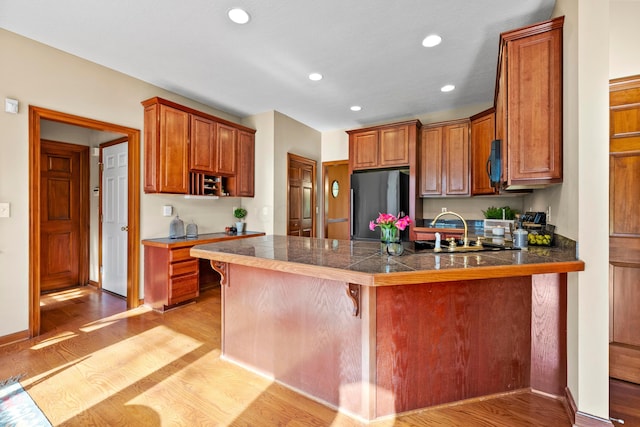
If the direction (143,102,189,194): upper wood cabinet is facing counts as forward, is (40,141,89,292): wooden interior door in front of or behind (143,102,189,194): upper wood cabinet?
behind

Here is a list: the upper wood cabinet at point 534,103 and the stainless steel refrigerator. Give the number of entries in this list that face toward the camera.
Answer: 1

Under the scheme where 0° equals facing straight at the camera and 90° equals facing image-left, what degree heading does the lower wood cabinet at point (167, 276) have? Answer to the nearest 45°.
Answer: approximately 315°

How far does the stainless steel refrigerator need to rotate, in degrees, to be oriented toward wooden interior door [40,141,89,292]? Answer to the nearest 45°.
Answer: approximately 90° to its right

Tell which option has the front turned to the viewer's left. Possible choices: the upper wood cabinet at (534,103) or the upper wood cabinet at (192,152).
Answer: the upper wood cabinet at (534,103)

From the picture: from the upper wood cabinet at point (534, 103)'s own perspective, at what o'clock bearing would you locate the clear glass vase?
The clear glass vase is roughly at 11 o'clock from the upper wood cabinet.

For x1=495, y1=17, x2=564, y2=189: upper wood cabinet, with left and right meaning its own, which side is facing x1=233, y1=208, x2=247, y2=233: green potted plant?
front

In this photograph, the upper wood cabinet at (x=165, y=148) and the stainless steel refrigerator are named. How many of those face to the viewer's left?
0

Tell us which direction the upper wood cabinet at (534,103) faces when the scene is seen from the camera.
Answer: facing to the left of the viewer

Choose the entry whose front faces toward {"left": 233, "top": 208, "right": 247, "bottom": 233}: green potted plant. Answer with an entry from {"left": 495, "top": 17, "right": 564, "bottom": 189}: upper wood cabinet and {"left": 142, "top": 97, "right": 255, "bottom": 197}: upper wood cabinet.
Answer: {"left": 495, "top": 17, "right": 564, "bottom": 189}: upper wood cabinet
